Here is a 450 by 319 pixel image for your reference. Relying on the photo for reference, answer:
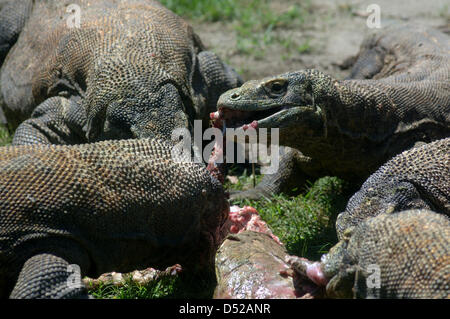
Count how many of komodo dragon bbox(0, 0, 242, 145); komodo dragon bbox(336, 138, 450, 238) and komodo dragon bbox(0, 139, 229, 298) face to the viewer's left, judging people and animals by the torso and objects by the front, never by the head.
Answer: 1

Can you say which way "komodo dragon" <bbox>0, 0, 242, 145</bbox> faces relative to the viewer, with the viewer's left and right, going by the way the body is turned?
facing the viewer and to the right of the viewer

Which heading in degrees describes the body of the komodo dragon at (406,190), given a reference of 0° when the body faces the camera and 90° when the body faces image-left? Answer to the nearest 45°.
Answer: approximately 90°

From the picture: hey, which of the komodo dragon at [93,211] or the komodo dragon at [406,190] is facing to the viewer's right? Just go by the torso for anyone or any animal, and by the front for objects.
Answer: the komodo dragon at [93,211]

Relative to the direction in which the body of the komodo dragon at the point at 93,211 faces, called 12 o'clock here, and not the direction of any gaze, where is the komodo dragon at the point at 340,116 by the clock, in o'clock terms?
the komodo dragon at the point at 340,116 is roughly at 11 o'clock from the komodo dragon at the point at 93,211.

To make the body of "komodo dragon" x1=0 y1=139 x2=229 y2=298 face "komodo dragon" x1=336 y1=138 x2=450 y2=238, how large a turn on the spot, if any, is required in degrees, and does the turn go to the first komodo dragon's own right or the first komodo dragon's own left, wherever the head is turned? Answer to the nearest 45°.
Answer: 0° — it already faces it

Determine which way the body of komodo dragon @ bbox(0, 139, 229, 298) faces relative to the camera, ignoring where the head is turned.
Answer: to the viewer's right

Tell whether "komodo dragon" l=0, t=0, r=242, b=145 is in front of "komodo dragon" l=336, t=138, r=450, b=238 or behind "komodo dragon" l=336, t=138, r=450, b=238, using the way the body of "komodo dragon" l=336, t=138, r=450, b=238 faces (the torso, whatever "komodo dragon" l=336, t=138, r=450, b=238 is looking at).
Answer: in front

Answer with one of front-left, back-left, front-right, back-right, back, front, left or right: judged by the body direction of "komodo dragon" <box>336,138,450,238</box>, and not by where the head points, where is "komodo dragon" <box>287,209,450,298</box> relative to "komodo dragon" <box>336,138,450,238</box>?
left

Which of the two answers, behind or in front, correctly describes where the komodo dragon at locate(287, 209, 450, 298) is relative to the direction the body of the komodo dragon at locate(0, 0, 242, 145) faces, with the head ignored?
in front

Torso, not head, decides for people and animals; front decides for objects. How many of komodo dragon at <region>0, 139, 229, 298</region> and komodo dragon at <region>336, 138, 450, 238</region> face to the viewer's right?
1
